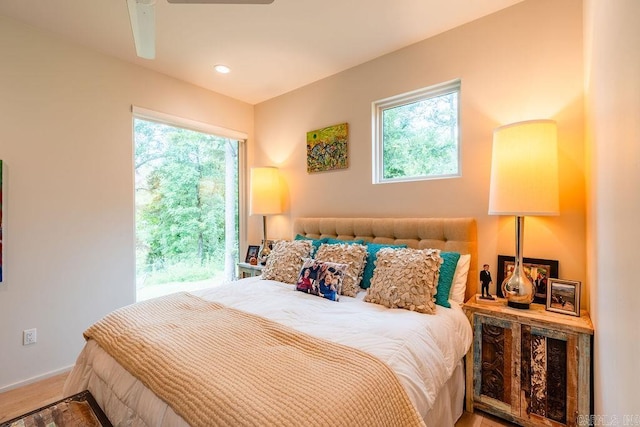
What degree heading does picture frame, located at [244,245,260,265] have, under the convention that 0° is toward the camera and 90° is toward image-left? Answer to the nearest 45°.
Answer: approximately 45°

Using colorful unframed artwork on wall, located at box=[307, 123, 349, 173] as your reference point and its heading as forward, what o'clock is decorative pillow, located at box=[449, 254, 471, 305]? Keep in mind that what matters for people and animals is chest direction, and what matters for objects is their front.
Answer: The decorative pillow is roughly at 9 o'clock from the colorful unframed artwork on wall.

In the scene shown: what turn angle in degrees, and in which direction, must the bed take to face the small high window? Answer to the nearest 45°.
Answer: approximately 180°

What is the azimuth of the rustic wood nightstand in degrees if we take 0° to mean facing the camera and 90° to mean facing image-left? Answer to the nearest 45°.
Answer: approximately 45°

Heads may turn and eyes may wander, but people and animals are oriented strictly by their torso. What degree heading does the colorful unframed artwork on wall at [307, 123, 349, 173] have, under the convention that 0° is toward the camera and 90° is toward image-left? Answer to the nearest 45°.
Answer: approximately 45°

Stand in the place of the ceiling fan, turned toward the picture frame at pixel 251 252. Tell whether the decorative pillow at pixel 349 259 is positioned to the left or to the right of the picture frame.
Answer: right

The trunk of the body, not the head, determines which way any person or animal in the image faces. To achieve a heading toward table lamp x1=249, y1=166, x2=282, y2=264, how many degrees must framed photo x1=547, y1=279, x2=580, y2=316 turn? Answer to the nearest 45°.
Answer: approximately 45° to its right

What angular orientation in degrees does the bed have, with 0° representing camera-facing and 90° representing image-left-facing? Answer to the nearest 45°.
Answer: approximately 45°

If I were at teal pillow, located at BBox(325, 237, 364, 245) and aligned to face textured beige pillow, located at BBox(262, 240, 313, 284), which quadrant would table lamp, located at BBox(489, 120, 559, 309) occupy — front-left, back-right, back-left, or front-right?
back-left

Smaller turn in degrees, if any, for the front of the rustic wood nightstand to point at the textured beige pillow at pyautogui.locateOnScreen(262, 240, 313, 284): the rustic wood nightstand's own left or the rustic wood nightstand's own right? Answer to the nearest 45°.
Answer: approximately 45° to the rustic wood nightstand's own right

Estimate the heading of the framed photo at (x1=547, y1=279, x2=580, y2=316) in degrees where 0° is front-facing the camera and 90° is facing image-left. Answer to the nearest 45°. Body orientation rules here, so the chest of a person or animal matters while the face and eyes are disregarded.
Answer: approximately 45°
